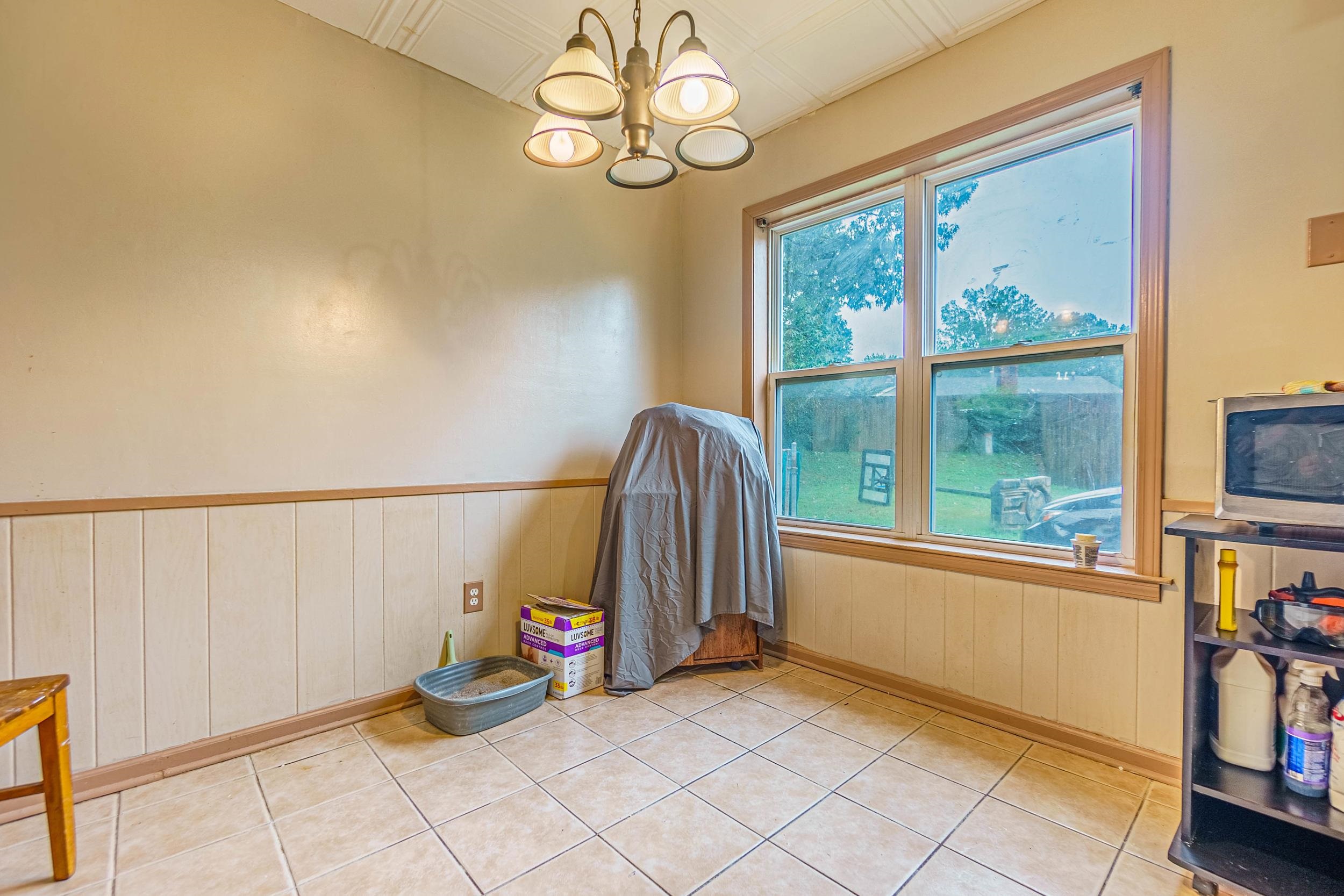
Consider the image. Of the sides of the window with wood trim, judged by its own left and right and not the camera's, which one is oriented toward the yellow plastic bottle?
left

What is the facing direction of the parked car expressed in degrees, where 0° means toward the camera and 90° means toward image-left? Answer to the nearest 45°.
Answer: approximately 90°

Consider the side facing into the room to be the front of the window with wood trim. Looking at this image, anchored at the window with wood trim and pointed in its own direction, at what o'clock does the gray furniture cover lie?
The gray furniture cover is roughly at 1 o'clock from the window with wood trim.

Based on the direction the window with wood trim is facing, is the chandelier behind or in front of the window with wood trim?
in front

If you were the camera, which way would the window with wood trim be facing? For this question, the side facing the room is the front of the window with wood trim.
facing the viewer and to the left of the viewer

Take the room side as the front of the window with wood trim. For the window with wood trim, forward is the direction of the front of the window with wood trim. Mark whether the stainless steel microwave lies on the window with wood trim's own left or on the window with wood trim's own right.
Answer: on the window with wood trim's own left

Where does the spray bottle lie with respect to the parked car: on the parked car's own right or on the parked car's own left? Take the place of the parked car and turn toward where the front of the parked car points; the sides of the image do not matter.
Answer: on the parked car's own left

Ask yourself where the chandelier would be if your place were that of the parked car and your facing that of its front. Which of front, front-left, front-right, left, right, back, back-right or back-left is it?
front-left

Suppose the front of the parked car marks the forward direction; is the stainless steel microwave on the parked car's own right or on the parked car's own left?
on the parked car's own left

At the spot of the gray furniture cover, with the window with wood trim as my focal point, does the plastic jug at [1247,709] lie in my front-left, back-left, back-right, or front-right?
front-right

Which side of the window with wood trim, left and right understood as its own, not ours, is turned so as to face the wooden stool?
front
